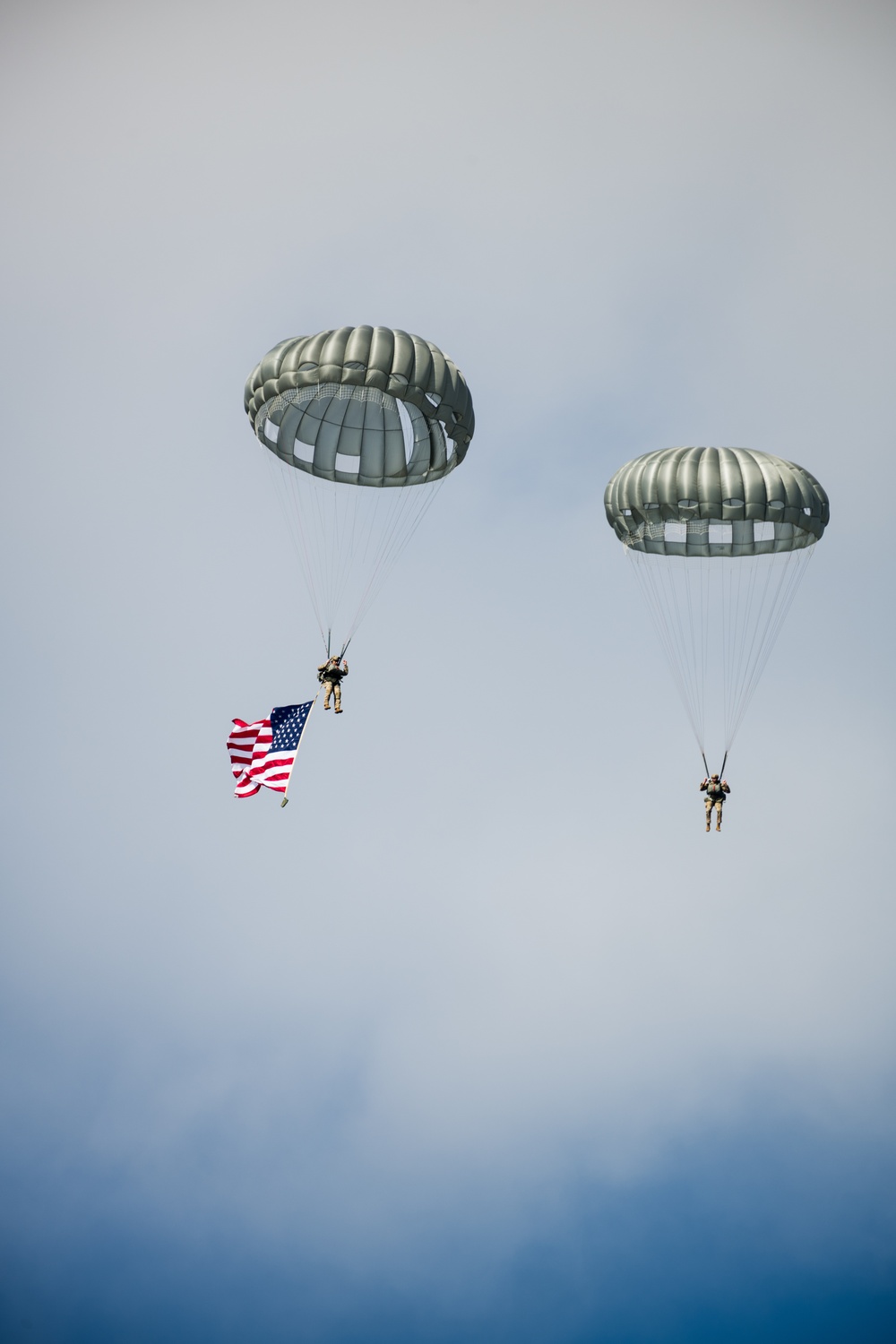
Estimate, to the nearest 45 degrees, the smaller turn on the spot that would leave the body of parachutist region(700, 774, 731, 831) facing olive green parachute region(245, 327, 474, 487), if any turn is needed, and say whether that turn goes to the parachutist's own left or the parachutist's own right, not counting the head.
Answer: approximately 45° to the parachutist's own right

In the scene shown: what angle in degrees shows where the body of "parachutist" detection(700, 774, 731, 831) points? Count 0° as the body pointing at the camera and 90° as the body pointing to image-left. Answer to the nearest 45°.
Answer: approximately 0°

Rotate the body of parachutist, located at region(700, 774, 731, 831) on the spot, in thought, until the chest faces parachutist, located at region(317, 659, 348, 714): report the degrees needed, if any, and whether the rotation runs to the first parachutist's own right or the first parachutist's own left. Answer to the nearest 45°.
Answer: approximately 90° to the first parachutist's own right
